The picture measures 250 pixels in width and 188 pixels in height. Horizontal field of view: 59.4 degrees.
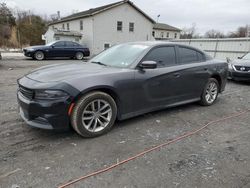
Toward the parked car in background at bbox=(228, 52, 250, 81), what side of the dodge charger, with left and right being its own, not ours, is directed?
back

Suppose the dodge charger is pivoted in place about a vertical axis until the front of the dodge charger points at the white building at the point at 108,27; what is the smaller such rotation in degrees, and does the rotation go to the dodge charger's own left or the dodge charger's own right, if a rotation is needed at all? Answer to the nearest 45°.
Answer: approximately 135° to the dodge charger's own right

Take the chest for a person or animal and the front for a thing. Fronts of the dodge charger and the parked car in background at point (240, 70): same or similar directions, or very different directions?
same or similar directions

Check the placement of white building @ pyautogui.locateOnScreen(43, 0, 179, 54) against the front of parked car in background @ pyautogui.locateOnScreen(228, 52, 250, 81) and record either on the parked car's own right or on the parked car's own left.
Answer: on the parked car's own right

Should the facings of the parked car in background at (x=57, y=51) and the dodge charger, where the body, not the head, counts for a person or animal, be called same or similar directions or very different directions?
same or similar directions

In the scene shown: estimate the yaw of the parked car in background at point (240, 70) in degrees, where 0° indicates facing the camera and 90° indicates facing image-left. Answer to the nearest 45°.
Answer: approximately 45°

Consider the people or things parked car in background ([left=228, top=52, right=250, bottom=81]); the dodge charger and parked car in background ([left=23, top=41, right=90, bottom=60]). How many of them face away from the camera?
0

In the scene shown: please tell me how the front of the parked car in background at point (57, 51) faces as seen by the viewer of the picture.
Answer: facing to the left of the viewer

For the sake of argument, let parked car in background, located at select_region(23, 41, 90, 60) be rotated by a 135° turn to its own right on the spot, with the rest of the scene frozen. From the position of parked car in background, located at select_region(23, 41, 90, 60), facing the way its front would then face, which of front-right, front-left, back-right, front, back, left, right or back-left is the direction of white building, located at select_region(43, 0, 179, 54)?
front

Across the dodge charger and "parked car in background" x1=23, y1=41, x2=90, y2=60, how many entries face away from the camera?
0

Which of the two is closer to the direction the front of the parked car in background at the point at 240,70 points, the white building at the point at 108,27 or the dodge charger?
the dodge charger

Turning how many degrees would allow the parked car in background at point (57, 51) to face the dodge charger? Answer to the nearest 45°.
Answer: approximately 90° to its left

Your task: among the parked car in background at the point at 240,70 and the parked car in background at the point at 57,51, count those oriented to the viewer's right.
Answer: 0
